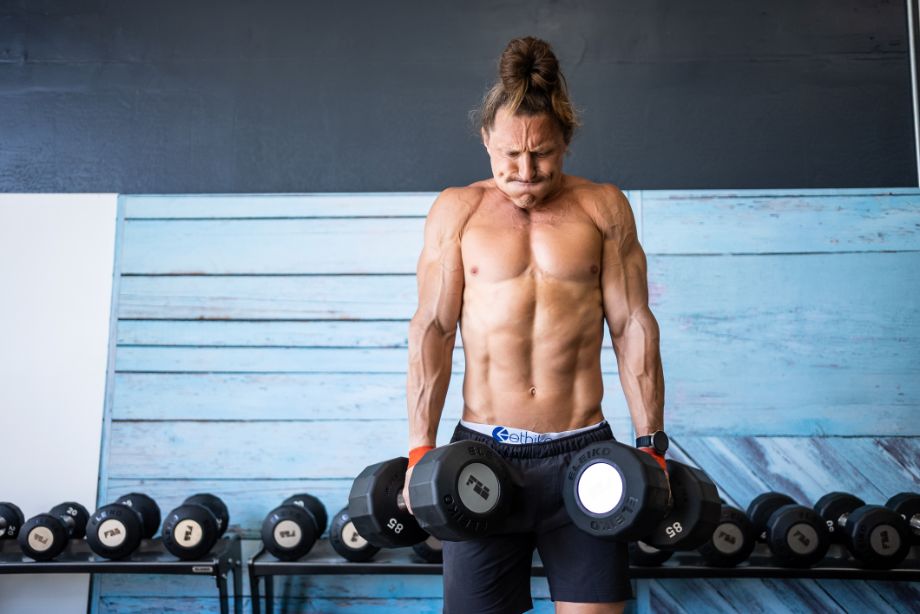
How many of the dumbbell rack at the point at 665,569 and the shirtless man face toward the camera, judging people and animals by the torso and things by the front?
2

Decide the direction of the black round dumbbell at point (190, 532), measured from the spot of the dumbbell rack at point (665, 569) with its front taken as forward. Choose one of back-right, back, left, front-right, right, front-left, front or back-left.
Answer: right

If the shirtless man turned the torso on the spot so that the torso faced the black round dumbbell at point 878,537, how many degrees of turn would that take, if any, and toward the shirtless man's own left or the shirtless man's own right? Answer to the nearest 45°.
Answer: approximately 135° to the shirtless man's own left

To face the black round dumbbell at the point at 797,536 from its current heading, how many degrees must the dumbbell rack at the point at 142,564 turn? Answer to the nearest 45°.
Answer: approximately 45° to its left

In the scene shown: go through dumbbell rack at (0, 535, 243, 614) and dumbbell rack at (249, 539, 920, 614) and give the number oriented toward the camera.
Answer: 2

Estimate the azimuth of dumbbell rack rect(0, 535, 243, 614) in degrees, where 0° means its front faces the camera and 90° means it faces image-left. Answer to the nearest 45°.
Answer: approximately 0°

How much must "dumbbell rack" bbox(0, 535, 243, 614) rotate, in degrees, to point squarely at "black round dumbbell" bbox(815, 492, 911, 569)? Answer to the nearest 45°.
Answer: approximately 45° to its left

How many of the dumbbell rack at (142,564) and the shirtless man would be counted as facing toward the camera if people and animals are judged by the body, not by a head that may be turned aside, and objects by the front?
2

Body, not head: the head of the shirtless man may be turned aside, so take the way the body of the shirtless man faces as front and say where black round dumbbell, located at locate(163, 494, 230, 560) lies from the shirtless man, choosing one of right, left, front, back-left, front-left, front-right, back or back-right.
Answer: back-right
